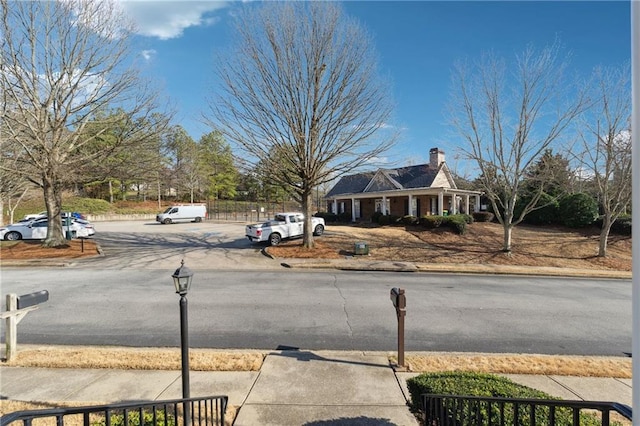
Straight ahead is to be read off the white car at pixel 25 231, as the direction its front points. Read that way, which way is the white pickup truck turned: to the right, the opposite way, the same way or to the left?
the opposite way

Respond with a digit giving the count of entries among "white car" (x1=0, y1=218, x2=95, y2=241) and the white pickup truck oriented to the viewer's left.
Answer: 1

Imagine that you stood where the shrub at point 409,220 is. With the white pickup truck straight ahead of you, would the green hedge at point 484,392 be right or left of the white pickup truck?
left
